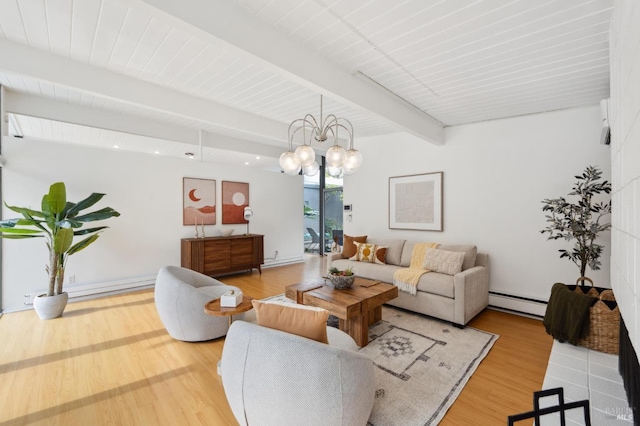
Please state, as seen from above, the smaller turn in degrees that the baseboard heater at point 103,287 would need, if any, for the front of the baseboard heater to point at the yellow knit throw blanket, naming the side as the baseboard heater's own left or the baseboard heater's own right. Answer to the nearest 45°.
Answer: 0° — it already faces it

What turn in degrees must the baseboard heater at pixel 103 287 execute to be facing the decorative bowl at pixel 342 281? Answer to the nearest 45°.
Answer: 0° — it already faces it

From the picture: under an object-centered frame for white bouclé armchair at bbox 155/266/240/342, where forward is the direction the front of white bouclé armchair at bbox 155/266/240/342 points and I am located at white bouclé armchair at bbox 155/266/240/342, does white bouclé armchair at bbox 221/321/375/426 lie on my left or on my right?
on my right

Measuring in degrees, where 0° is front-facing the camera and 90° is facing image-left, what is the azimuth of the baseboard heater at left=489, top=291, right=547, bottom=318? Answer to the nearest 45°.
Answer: approximately 45°
